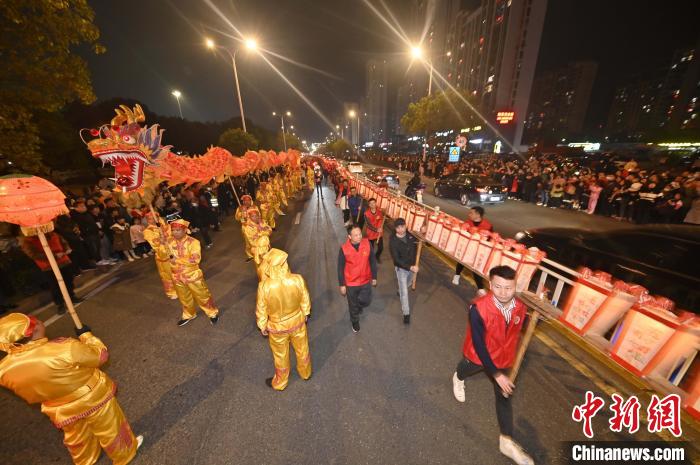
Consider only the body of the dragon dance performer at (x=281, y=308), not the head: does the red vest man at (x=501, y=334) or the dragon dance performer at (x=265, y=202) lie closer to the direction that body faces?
the dragon dance performer

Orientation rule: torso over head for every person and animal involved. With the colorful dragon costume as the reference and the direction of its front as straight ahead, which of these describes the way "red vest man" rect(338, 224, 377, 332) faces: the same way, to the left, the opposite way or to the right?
the same way

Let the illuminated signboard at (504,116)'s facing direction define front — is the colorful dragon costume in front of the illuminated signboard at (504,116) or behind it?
in front

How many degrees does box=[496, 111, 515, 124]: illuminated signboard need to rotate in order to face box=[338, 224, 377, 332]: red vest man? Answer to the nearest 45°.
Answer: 0° — it already faces them

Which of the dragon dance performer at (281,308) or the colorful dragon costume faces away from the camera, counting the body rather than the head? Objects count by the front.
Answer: the dragon dance performer

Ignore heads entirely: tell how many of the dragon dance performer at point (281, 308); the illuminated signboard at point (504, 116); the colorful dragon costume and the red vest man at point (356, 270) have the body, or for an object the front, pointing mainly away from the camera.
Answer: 1

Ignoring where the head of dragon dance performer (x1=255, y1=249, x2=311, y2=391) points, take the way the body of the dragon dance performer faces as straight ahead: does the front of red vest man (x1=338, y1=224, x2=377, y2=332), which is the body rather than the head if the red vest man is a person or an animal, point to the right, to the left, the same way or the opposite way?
the opposite way

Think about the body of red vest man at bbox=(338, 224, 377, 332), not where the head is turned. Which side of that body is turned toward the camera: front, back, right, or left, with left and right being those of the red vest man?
front

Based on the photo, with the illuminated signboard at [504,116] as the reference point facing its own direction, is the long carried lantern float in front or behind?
in front

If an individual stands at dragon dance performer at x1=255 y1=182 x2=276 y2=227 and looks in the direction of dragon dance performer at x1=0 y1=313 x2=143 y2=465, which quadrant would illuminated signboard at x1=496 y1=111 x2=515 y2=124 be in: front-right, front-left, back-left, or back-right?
back-left

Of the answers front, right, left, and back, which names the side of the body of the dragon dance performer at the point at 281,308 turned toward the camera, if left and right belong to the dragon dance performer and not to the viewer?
back
